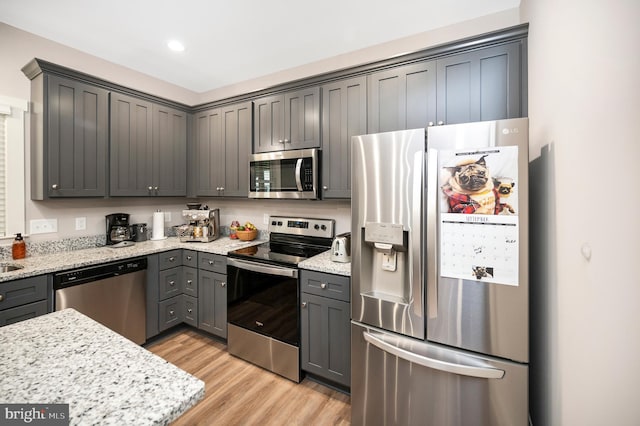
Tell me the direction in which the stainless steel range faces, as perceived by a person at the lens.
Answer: facing the viewer and to the left of the viewer

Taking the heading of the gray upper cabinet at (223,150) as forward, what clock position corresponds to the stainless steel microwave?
The stainless steel microwave is roughly at 9 o'clock from the gray upper cabinet.

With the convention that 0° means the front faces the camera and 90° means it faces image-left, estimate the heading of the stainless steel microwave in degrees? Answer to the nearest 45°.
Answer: approximately 45°

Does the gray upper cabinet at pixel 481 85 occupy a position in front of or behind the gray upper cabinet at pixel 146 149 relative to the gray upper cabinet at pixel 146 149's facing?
in front

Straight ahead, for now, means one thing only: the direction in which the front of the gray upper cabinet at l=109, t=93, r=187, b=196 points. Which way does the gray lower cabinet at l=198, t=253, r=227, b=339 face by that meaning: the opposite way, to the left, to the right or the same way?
to the right

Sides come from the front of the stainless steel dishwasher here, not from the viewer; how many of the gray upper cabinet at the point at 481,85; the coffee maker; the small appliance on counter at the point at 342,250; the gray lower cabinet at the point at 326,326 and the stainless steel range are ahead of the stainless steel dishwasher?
4

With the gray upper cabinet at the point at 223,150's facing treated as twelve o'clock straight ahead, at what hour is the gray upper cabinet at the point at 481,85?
the gray upper cabinet at the point at 481,85 is roughly at 9 o'clock from the gray upper cabinet at the point at 223,150.

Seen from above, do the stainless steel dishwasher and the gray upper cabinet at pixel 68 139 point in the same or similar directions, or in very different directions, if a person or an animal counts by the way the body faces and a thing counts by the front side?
same or similar directions

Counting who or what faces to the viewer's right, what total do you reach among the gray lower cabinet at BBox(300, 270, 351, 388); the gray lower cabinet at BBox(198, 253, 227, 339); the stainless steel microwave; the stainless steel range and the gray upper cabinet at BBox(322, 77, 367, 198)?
0

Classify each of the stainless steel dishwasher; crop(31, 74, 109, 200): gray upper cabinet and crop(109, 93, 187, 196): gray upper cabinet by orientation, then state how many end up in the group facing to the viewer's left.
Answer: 0
